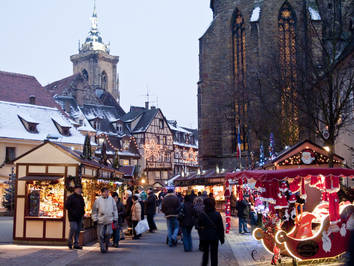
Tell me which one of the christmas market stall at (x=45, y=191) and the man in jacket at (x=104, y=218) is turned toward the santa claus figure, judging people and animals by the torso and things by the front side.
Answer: the christmas market stall

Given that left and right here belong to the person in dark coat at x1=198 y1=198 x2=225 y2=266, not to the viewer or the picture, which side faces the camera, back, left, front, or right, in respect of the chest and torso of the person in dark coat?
back

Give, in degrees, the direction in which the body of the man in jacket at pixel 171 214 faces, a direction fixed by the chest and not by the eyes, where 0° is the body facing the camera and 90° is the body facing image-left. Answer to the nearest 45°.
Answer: approximately 180°

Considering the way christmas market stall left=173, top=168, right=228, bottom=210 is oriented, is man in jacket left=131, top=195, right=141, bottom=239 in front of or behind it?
in front

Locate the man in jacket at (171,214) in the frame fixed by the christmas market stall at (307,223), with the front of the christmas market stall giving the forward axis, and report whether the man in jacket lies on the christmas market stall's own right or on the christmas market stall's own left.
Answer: on the christmas market stall's own right

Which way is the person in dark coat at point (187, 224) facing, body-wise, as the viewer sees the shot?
away from the camera

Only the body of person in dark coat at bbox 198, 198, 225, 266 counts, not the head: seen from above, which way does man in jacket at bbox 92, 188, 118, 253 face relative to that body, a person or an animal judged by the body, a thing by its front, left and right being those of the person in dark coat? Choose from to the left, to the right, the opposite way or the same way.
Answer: the opposite way

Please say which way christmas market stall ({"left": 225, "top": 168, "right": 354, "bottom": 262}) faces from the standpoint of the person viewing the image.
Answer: facing the viewer and to the left of the viewer

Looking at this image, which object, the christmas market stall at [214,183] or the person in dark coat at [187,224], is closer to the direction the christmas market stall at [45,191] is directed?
the person in dark coat
